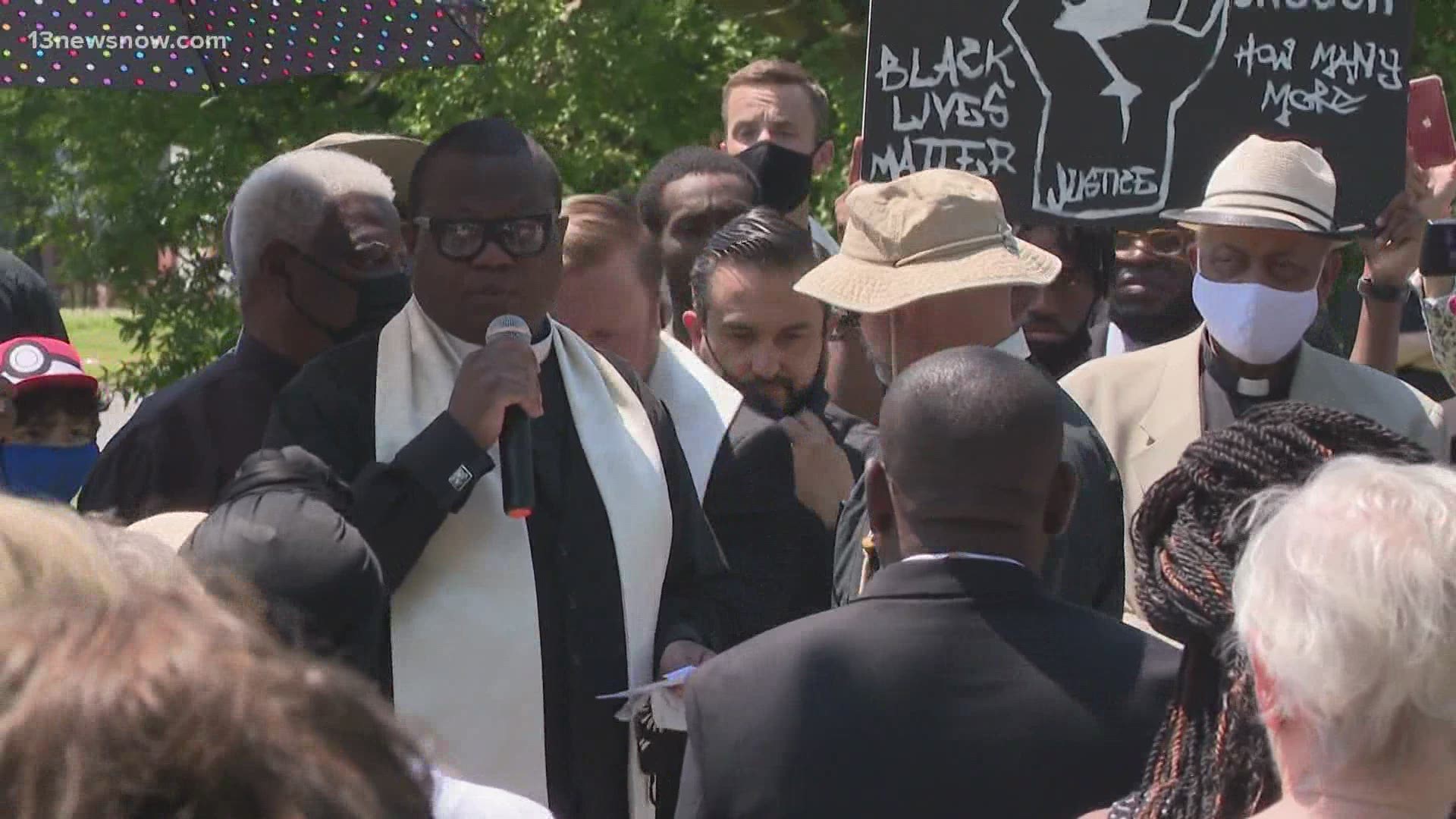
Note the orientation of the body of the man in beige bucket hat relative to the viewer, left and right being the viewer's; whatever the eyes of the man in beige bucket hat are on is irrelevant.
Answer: facing away from the viewer and to the left of the viewer

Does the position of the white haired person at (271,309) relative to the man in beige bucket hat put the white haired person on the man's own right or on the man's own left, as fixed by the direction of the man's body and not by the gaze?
on the man's own left

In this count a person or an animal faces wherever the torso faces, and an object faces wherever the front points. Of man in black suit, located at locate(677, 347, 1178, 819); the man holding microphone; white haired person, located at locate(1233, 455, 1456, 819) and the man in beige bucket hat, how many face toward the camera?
1

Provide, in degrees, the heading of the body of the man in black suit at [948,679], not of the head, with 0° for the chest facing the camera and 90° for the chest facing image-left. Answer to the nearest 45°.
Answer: approximately 180°

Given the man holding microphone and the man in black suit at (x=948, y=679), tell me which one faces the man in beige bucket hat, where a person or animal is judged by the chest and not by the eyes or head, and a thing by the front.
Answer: the man in black suit

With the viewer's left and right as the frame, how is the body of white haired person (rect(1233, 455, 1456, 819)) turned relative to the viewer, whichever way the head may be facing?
facing away from the viewer

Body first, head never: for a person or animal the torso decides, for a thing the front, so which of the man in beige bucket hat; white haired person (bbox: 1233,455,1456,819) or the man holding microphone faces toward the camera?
the man holding microphone

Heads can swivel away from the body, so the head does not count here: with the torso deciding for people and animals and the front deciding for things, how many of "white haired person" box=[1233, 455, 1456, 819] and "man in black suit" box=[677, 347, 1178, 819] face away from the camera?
2

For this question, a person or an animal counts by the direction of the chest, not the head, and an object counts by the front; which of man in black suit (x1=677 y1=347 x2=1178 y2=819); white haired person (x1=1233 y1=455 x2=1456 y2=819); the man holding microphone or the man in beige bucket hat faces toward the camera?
the man holding microphone

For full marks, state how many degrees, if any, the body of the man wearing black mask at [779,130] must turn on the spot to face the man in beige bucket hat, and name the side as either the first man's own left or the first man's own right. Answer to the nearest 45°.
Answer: approximately 45° to the first man's own left

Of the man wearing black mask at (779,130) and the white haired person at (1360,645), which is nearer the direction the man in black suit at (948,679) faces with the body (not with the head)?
the man wearing black mask

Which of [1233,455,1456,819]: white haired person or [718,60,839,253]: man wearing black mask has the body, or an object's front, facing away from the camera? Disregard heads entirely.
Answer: the white haired person
